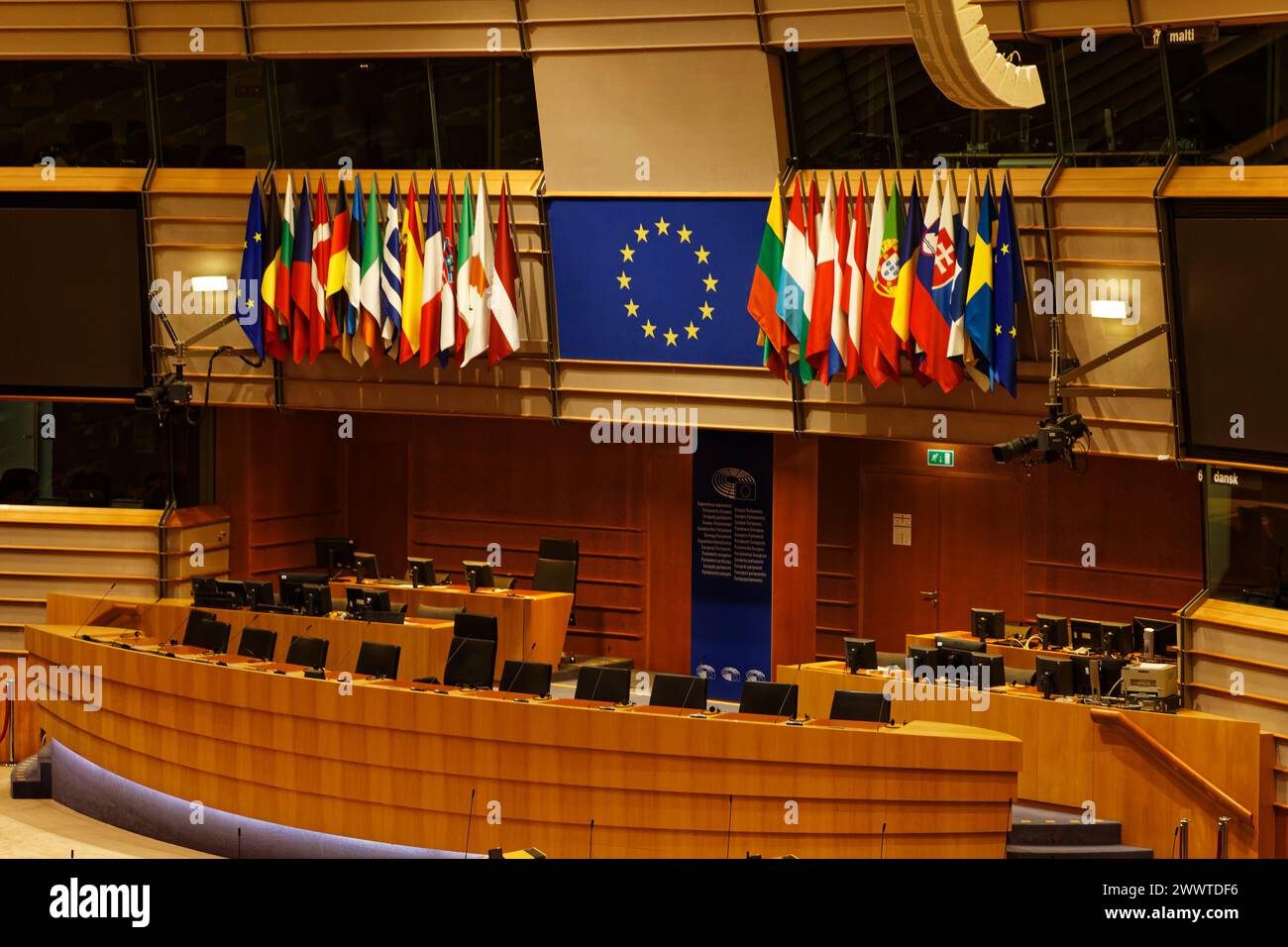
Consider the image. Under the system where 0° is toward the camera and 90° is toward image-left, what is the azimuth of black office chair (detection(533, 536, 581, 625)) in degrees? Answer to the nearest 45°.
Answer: approximately 45°

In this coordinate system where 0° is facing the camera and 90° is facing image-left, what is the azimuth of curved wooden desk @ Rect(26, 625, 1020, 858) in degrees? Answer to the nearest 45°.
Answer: approximately 45°

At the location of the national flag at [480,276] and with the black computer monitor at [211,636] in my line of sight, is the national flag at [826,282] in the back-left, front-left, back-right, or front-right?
back-left

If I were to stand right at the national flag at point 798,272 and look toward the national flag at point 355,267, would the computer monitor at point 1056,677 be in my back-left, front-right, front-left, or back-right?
back-left

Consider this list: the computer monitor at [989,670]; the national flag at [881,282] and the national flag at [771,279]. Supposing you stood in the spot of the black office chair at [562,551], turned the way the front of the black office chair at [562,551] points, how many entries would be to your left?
3

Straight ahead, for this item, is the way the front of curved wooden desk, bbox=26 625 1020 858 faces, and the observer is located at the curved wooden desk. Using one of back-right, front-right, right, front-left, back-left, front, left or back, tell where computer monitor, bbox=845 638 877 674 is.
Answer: back

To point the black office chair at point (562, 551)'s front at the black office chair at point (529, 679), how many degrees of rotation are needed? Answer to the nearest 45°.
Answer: approximately 45° to its left

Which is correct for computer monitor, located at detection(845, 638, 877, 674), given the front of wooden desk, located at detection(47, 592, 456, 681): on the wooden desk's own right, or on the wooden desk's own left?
on the wooden desk's own left
